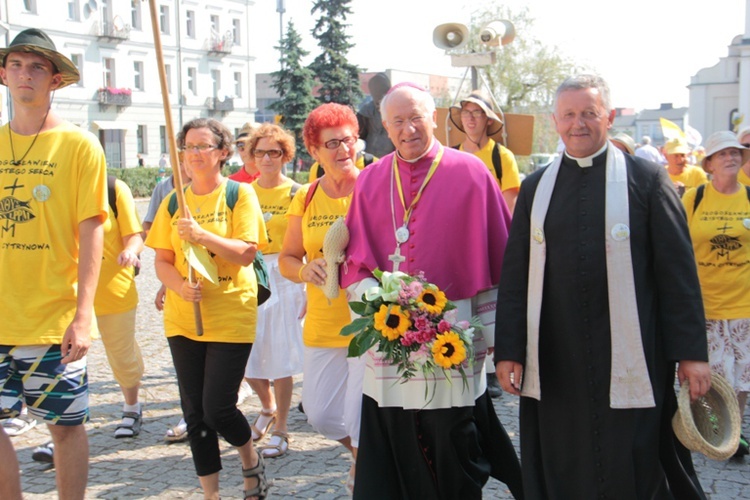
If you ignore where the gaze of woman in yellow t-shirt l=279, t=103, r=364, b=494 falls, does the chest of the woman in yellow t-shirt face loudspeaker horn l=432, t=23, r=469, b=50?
no

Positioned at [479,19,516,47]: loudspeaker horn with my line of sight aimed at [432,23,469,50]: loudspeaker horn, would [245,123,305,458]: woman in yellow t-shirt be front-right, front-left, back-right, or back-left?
front-left

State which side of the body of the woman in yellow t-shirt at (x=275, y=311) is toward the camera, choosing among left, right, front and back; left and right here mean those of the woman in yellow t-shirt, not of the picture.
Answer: front

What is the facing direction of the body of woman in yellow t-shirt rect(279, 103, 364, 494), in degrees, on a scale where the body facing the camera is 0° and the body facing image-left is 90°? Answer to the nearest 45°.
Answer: approximately 315°

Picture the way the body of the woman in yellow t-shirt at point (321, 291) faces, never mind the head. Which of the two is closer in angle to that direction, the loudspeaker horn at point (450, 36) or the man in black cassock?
the man in black cassock

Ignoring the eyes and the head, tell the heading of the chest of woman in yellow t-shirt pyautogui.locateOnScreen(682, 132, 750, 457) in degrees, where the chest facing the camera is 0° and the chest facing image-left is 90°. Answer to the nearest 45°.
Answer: approximately 0°

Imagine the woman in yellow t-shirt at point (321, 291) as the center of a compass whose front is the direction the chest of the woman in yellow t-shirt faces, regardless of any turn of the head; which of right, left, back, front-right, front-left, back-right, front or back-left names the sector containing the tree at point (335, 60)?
back-left

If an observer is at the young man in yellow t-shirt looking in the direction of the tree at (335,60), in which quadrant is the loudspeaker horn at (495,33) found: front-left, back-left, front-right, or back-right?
front-right

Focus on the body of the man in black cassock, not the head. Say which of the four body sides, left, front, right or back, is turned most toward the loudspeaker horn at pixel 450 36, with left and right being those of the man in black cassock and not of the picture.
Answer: back

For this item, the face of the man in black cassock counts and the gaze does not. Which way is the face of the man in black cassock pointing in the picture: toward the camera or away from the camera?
toward the camera

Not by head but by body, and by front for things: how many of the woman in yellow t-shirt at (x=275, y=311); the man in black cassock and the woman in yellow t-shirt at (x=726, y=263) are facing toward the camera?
3

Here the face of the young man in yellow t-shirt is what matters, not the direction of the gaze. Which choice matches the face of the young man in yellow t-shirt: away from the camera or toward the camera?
toward the camera

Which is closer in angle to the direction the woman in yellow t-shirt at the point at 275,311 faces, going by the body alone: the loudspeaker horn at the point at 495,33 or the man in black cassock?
the man in black cassock

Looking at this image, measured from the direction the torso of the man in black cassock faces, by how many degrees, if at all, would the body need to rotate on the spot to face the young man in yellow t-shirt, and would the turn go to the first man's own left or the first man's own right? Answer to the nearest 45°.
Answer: approximately 90° to the first man's own right

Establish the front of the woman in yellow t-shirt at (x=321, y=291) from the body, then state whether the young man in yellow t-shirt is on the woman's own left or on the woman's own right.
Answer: on the woman's own right

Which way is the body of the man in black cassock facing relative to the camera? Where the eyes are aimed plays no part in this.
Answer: toward the camera

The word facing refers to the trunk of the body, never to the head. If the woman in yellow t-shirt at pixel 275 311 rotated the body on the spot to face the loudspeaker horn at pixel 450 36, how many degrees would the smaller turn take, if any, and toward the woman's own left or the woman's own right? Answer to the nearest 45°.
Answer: approximately 135° to the woman's own left

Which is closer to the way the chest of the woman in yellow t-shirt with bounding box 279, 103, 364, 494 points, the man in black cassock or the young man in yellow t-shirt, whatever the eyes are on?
the man in black cassock

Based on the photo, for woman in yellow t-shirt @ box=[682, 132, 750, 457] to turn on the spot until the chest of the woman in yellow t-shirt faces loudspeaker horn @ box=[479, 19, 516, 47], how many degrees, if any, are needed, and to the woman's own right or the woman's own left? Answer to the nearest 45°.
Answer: approximately 135° to the woman's own right
